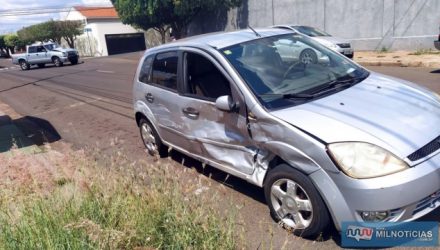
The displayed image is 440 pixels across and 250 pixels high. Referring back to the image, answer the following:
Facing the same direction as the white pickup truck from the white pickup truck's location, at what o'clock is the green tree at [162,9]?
The green tree is roughly at 12 o'clock from the white pickup truck.

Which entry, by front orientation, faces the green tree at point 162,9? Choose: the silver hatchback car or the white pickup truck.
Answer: the white pickup truck

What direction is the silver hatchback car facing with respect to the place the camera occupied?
facing the viewer and to the right of the viewer

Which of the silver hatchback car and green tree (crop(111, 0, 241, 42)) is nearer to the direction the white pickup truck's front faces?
the green tree

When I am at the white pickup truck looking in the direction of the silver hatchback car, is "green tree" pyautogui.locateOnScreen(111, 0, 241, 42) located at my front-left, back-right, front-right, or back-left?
front-left

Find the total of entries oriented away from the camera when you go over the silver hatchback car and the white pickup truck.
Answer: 0

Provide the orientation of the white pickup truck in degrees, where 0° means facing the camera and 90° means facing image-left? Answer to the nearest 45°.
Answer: approximately 315°

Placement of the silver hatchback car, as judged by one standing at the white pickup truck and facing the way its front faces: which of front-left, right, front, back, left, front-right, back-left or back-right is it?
front-right

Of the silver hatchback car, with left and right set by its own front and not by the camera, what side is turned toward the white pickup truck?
back

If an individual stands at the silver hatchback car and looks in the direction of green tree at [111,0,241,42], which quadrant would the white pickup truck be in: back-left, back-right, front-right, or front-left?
front-left

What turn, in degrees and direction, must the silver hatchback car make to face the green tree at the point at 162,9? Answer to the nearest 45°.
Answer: approximately 135° to its left
